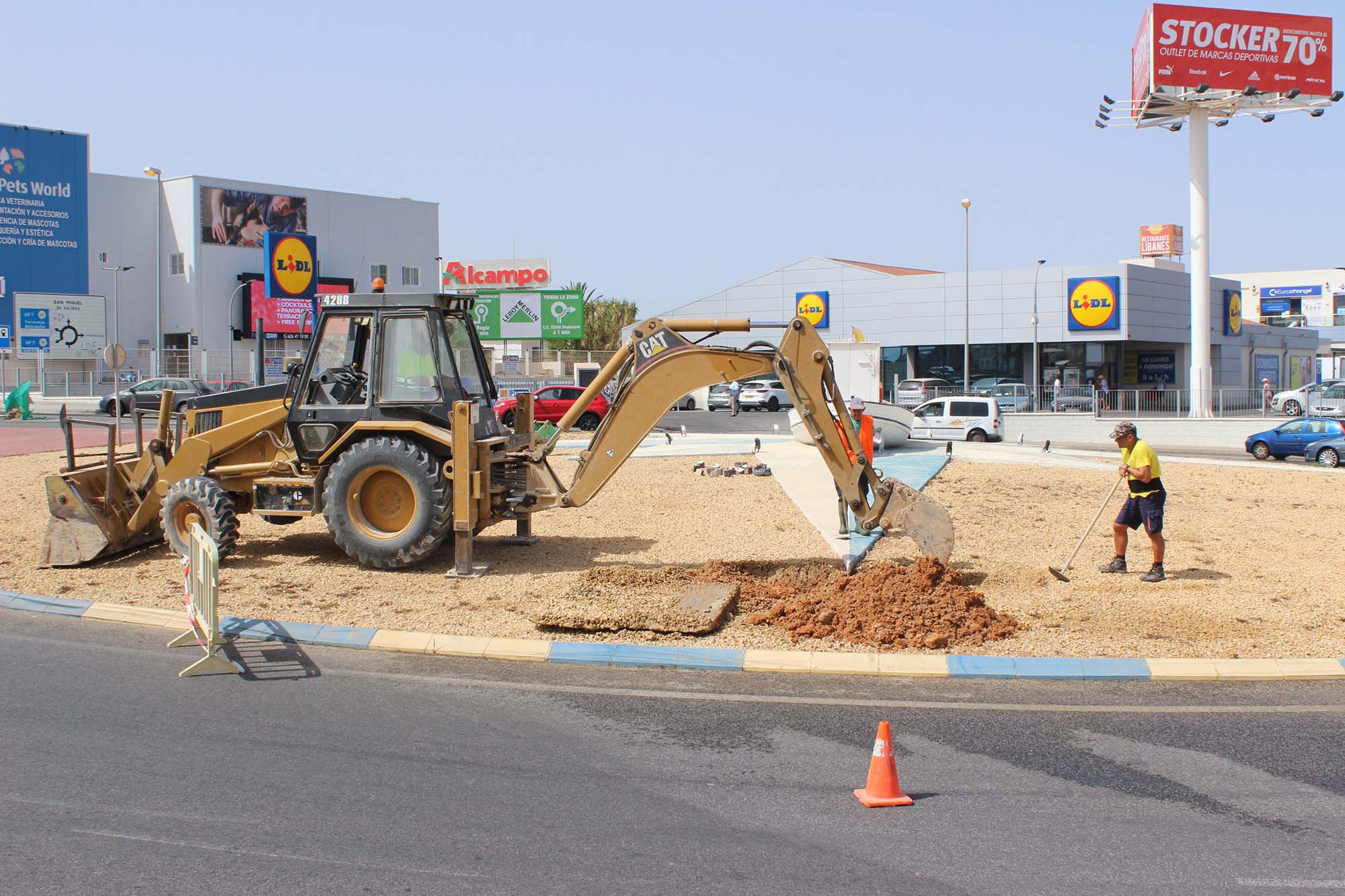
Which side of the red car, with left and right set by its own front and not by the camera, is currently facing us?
left

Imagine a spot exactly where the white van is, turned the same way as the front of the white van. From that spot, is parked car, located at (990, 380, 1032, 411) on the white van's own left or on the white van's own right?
on the white van's own right

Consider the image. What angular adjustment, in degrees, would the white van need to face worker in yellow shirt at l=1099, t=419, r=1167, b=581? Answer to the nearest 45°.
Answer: approximately 90° to its left

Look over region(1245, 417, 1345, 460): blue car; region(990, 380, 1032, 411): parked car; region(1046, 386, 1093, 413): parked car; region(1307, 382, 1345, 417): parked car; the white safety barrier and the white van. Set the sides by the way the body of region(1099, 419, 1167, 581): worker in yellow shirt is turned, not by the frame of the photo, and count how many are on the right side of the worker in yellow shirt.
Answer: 5

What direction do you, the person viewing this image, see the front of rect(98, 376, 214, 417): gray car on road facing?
facing to the left of the viewer

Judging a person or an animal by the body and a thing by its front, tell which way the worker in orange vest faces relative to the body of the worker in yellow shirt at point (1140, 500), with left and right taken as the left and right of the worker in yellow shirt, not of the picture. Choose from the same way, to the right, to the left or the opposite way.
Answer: to the left

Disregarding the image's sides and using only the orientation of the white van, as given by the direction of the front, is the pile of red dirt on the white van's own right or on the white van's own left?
on the white van's own left

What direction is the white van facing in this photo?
to the viewer's left

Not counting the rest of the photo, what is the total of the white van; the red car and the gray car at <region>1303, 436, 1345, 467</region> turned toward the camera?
0

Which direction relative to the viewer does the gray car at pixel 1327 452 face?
to the viewer's left

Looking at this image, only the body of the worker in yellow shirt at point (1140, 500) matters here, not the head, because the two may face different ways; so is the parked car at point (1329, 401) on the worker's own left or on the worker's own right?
on the worker's own right

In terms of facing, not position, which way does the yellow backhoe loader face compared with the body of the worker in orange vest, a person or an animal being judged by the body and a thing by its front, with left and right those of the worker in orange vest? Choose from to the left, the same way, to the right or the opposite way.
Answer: to the right

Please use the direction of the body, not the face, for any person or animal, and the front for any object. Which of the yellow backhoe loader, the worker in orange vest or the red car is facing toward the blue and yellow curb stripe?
the worker in orange vest

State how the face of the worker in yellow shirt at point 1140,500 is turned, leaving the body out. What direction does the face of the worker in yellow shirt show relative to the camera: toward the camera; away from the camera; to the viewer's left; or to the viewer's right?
to the viewer's left
